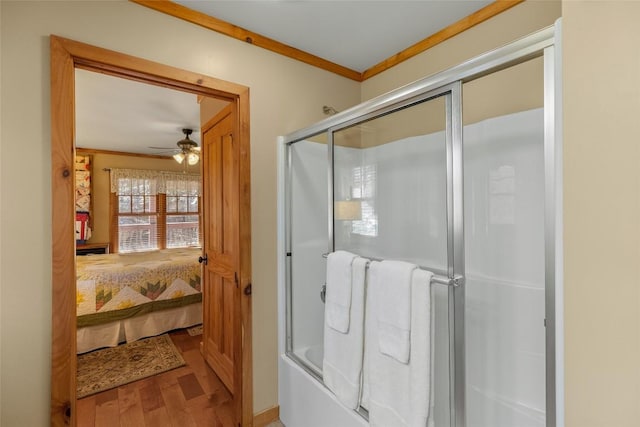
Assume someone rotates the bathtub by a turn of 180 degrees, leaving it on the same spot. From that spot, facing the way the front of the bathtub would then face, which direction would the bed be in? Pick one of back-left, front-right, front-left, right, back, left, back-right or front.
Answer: left

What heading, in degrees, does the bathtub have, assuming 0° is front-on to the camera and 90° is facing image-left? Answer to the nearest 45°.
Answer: approximately 45°

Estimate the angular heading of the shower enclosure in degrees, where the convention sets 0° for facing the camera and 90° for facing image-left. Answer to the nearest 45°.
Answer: approximately 45°

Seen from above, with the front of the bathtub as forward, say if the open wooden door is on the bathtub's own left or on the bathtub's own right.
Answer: on the bathtub's own right

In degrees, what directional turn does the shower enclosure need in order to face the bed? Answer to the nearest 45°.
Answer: approximately 45° to its right

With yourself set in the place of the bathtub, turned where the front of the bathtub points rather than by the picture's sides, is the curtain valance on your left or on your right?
on your right

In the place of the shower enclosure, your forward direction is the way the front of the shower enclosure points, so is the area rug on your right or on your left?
on your right

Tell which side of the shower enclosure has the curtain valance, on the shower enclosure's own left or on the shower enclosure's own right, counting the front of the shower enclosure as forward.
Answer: on the shower enclosure's own right
